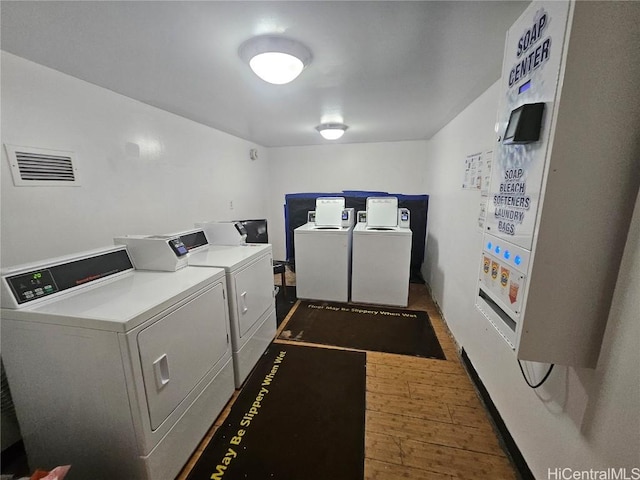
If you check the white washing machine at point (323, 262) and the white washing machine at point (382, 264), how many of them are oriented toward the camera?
2

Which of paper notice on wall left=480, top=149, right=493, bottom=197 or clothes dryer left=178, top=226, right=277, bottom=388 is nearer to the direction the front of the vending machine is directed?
the clothes dryer

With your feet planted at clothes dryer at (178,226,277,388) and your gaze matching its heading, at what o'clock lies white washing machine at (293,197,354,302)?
The white washing machine is roughly at 9 o'clock from the clothes dryer.

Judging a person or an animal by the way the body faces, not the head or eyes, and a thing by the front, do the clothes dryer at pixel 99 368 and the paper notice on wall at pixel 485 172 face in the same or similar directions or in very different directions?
very different directions

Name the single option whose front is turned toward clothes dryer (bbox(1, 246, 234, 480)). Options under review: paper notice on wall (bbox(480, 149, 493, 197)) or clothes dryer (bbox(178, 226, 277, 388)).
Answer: the paper notice on wall

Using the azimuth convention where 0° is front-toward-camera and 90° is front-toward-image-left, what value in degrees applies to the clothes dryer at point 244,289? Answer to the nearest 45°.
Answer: approximately 315°

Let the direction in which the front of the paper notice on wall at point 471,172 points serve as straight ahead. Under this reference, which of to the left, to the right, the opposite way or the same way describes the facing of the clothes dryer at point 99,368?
the opposite way

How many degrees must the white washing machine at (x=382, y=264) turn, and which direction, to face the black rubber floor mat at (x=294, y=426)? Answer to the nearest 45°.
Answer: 0° — it already faces it

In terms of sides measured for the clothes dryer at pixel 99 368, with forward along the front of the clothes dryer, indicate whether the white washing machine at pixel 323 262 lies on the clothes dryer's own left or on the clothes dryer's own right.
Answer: on the clothes dryer's own left

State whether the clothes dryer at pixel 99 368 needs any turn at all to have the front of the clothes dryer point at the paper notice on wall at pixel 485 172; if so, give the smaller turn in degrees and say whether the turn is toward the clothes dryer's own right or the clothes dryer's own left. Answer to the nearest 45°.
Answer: approximately 45° to the clothes dryer's own left

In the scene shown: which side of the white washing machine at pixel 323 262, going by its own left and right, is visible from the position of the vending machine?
front

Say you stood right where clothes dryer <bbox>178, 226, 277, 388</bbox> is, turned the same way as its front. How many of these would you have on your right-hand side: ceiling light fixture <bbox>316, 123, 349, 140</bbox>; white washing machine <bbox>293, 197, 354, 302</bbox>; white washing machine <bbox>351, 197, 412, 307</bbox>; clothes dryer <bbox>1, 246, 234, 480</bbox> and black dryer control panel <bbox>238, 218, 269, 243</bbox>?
1

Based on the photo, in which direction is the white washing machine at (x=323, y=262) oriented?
toward the camera

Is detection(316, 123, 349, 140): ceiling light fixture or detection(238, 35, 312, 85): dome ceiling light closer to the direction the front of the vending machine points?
the dome ceiling light

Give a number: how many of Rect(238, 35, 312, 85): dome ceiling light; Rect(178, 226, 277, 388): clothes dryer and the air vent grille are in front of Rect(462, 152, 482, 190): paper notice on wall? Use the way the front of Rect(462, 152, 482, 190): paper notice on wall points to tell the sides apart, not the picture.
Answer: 3

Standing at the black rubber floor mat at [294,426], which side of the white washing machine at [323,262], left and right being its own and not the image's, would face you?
front
